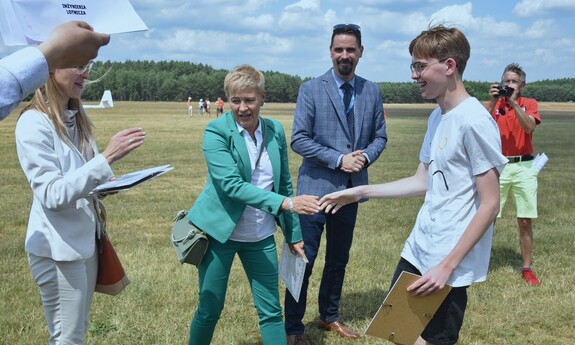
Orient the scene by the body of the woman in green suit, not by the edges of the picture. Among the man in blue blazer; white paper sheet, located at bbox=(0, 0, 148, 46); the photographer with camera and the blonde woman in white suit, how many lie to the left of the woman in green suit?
2

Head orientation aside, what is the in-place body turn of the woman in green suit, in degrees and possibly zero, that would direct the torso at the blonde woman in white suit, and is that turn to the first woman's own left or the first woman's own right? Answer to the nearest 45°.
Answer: approximately 90° to the first woman's own right

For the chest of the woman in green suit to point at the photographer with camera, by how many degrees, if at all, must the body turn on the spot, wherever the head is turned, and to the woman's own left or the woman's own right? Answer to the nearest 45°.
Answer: approximately 90° to the woman's own left

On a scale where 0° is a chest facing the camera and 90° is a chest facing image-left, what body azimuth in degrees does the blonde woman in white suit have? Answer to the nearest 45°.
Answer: approximately 270°

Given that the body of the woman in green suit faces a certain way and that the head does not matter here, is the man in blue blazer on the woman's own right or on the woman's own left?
on the woman's own left

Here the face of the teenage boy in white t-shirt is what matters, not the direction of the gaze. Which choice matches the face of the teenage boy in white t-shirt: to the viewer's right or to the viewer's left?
to the viewer's left

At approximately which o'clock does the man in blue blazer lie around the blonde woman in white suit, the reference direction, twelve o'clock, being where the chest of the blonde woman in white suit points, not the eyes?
The man in blue blazer is roughly at 11 o'clock from the blonde woman in white suit.

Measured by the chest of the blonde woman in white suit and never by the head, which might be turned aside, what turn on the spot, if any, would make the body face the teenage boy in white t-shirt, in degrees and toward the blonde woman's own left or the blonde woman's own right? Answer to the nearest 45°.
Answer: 0° — they already face them

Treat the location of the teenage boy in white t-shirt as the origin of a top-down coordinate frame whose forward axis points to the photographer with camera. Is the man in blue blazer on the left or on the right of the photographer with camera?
left
